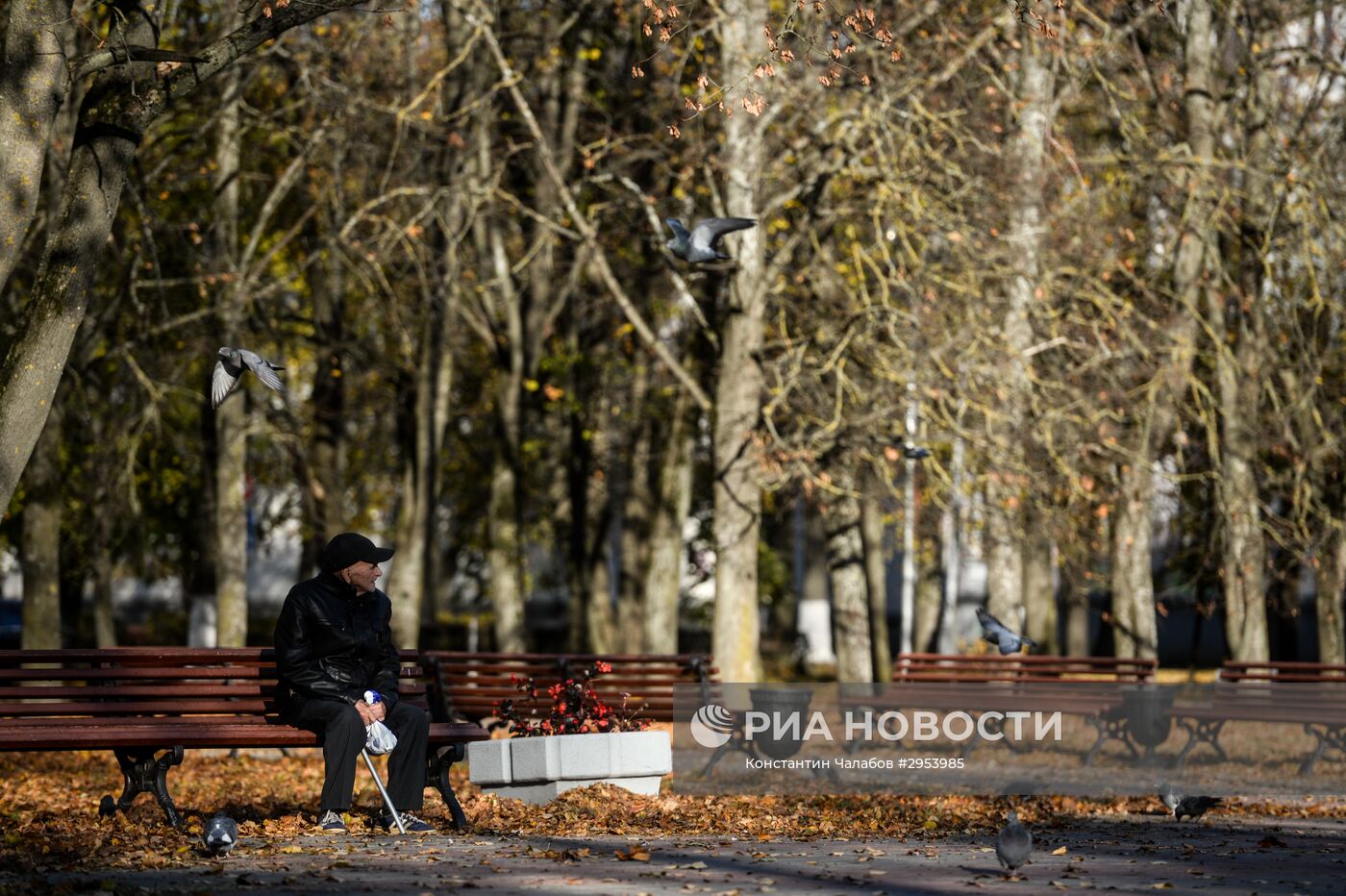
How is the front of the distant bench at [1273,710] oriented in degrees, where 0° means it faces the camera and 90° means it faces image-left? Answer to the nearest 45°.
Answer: approximately 45°

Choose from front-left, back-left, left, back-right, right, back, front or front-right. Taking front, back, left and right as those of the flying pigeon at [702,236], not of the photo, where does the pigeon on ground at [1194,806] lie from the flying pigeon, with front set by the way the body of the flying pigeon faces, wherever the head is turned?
back-left

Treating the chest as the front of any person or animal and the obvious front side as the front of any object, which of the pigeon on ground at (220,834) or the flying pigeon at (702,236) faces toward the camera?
the pigeon on ground

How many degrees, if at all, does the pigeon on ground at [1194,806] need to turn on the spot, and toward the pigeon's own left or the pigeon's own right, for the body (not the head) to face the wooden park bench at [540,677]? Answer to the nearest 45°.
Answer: approximately 45° to the pigeon's own right

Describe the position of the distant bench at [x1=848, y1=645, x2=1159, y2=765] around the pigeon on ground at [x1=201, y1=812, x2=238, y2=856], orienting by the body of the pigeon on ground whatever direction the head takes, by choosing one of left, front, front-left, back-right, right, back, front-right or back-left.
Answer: back-left

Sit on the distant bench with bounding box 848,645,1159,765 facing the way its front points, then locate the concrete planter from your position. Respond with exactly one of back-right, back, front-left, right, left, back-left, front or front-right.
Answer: front

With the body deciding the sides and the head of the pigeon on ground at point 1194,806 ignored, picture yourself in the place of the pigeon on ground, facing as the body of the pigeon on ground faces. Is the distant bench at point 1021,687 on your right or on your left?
on your right

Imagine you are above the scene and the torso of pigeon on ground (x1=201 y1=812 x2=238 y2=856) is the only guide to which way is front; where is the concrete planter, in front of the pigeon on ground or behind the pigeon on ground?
behind
